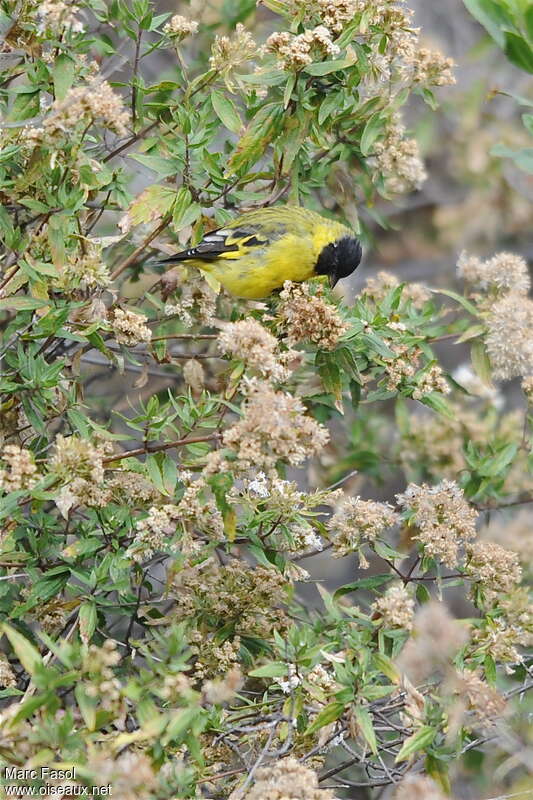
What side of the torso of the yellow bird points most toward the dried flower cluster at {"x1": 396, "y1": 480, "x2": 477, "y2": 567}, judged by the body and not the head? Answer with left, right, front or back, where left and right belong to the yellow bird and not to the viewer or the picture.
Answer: front

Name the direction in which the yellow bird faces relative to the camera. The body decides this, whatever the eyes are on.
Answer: to the viewer's right
